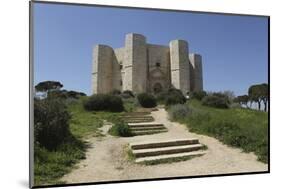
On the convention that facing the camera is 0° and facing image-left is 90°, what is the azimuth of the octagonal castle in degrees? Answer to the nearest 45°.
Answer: approximately 0°
